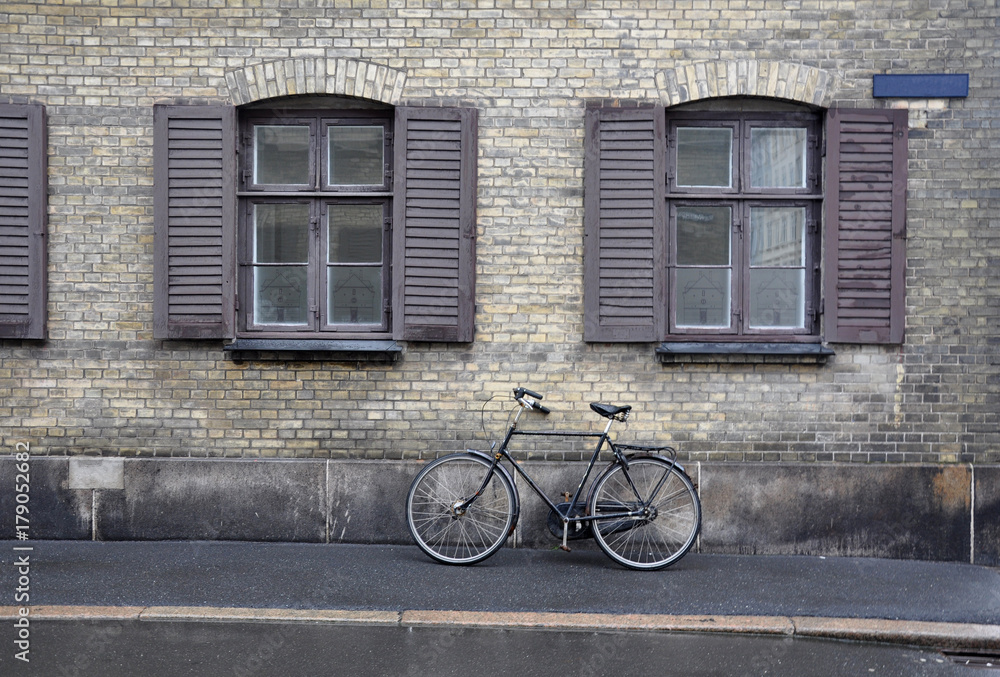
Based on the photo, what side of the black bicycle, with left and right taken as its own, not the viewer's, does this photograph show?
left

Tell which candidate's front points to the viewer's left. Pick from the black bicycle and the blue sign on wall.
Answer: the black bicycle

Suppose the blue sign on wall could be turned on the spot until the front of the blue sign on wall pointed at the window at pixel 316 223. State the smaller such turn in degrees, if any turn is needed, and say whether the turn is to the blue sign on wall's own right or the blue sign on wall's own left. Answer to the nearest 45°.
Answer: approximately 90° to the blue sign on wall's own right

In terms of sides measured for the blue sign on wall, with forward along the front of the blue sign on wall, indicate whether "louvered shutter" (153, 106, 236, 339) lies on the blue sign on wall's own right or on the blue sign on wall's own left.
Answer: on the blue sign on wall's own right

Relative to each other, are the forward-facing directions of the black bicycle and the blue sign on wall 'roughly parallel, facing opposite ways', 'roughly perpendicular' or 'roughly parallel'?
roughly perpendicular

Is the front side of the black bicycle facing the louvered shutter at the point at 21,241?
yes

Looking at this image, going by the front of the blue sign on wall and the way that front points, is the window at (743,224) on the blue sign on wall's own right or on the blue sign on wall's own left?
on the blue sign on wall's own right

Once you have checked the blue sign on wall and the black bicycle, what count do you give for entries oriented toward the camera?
1

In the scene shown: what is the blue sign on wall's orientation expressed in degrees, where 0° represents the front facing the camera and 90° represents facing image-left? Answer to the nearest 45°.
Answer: approximately 0°
